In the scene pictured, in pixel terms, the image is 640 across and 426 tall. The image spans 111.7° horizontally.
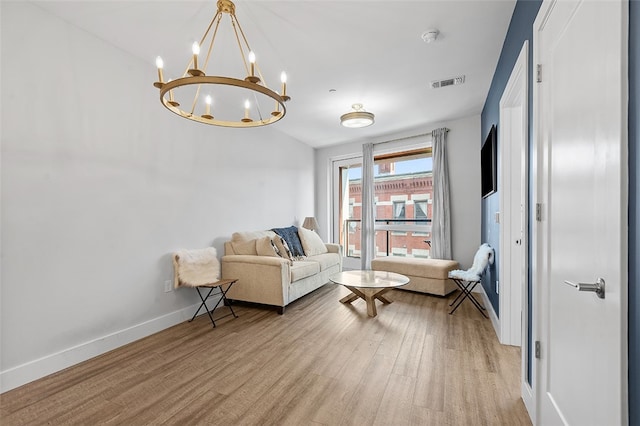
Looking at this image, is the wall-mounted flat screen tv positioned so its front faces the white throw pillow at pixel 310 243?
yes

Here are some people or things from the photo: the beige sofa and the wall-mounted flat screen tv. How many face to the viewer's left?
1

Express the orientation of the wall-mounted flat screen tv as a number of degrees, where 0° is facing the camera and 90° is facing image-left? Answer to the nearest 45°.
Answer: approximately 90°

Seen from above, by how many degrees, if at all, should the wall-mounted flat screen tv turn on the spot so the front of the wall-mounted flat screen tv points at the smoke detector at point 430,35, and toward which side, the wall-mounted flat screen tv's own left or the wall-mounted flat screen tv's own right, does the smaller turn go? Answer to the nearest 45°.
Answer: approximately 90° to the wall-mounted flat screen tv's own left

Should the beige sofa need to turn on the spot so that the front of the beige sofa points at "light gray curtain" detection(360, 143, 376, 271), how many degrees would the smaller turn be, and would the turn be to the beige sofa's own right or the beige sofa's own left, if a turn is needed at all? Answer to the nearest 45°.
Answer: approximately 90° to the beige sofa's own left

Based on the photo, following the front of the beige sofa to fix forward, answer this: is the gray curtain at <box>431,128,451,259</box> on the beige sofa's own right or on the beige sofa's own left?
on the beige sofa's own left

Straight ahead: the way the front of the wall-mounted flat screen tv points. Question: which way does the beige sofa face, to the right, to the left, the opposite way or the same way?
the opposite way

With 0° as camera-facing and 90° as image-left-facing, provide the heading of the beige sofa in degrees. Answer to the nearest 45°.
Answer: approximately 315°

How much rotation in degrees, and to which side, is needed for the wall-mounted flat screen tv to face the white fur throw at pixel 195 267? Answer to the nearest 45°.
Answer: approximately 45° to its left
